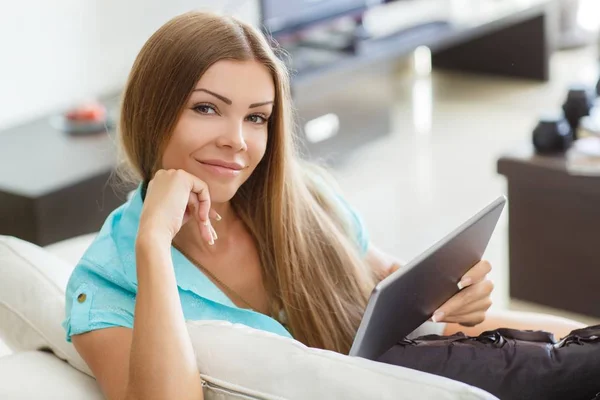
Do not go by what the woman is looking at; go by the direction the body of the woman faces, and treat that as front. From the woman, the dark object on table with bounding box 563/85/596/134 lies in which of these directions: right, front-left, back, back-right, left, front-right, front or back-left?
left

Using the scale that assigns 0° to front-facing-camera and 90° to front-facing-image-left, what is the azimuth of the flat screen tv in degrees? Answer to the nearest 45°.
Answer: approximately 315°

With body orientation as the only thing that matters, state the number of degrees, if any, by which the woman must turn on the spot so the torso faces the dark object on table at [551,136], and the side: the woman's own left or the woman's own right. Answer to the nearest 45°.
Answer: approximately 90° to the woman's own left

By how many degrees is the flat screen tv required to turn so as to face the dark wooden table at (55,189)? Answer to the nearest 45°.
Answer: approximately 90° to its right

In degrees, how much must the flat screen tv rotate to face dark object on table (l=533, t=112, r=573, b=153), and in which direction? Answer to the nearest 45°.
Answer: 0° — it already faces it

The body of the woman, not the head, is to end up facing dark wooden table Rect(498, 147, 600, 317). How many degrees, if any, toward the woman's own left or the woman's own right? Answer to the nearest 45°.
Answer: approximately 90° to the woman's own left

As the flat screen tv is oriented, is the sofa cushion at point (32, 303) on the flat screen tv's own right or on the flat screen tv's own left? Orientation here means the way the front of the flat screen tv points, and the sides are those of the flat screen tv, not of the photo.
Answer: on the flat screen tv's own right

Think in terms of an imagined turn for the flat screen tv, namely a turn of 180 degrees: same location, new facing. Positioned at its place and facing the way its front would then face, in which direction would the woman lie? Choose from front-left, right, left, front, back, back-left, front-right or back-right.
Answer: back-left

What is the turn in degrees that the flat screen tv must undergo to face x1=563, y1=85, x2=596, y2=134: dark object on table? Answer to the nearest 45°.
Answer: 0° — it already faces it
